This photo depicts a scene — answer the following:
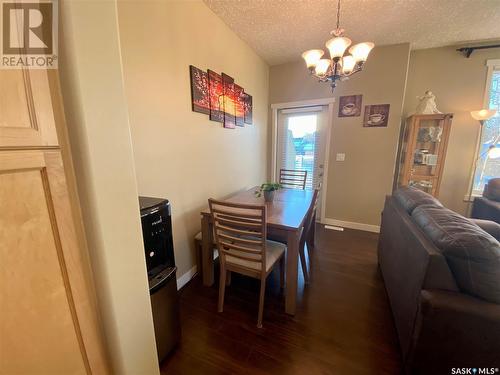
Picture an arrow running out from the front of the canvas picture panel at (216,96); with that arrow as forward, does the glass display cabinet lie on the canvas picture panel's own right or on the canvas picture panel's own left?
on the canvas picture panel's own left

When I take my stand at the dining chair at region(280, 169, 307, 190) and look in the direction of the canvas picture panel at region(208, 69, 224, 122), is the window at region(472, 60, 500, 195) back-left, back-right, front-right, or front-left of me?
back-left

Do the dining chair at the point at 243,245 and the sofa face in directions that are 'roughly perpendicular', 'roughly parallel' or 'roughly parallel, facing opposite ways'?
roughly perpendicular

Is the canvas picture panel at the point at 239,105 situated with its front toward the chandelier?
yes

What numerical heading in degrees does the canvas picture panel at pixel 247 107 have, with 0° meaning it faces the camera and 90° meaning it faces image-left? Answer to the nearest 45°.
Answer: approximately 315°

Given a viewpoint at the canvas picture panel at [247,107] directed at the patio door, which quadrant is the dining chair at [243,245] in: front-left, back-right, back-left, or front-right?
back-right

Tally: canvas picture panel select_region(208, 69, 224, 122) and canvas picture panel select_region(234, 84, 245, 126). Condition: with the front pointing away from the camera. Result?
0

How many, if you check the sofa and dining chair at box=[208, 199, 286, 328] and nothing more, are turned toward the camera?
0

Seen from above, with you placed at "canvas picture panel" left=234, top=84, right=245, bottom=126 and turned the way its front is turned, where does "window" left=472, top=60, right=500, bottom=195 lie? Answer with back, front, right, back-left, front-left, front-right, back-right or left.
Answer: front-left
